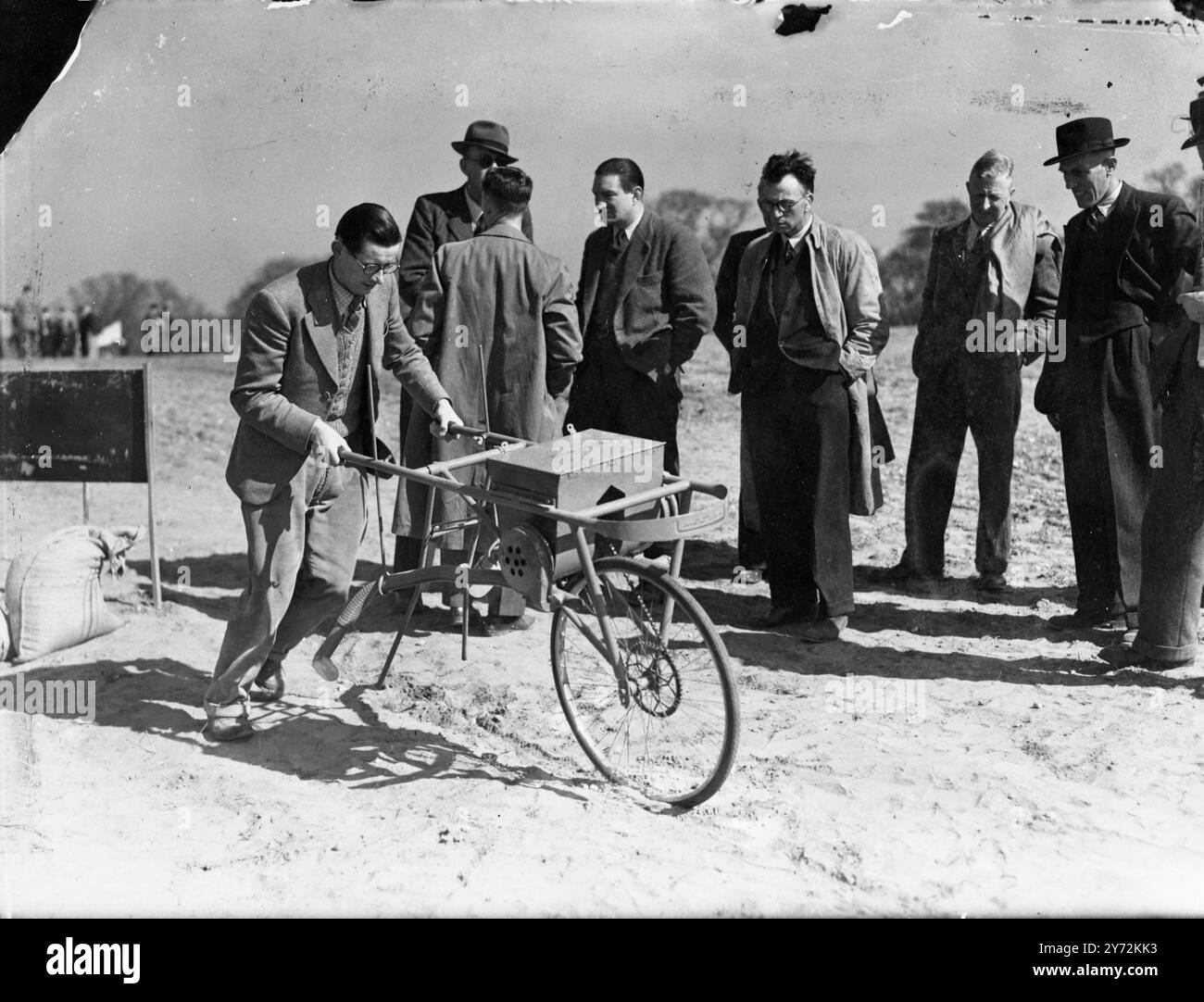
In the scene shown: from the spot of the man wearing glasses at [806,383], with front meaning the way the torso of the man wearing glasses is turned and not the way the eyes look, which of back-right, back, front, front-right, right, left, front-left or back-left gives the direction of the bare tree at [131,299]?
right

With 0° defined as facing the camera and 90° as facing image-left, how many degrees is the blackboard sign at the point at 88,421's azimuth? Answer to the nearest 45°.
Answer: approximately 0°

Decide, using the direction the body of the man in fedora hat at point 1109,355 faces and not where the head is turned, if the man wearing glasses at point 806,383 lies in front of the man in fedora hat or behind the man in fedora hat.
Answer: in front

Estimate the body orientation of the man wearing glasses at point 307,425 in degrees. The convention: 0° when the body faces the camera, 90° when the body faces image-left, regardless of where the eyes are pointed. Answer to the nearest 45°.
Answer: approximately 315°

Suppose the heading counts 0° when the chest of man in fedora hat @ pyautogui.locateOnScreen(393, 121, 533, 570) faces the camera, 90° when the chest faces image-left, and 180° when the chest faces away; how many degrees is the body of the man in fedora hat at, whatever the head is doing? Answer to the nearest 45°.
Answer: approximately 315°

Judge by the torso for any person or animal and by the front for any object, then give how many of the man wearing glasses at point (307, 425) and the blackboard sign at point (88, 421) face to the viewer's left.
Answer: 0

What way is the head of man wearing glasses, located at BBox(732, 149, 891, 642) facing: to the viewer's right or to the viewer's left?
to the viewer's left

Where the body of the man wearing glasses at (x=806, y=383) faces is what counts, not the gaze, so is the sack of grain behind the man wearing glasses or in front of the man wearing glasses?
in front
